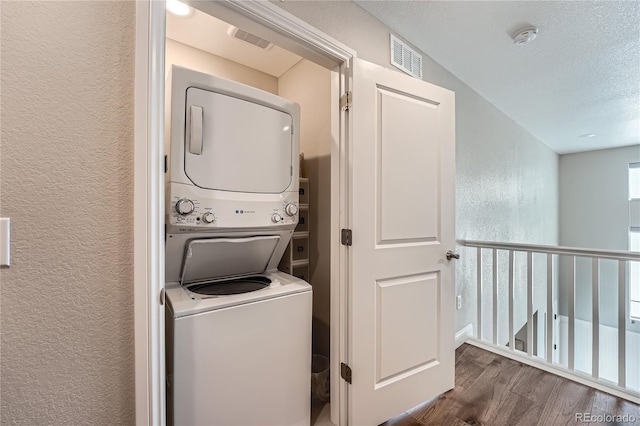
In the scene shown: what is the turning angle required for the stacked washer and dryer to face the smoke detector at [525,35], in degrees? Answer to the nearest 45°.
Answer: approximately 45° to its left

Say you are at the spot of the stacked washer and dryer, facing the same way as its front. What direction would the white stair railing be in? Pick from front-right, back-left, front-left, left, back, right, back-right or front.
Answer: front-left

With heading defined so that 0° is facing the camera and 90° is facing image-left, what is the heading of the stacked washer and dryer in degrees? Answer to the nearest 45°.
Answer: approximately 315°

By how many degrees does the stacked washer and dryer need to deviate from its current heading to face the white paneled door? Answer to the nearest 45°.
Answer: approximately 45° to its left
